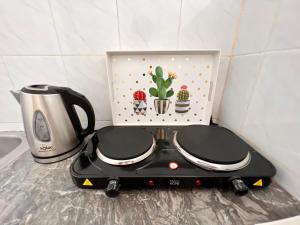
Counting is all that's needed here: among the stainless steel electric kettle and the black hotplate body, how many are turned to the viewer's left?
1

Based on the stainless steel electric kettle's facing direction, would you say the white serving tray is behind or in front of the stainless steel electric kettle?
behind

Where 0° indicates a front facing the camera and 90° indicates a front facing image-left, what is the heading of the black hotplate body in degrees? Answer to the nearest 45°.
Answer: approximately 0°

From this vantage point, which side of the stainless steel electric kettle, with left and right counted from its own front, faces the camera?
left

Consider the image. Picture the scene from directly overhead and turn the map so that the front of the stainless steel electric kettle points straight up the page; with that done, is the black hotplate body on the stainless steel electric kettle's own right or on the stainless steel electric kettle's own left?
on the stainless steel electric kettle's own left

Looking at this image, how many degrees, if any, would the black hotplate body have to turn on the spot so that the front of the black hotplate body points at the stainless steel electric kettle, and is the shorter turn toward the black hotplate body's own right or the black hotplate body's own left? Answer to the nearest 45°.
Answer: approximately 90° to the black hotplate body's own right
